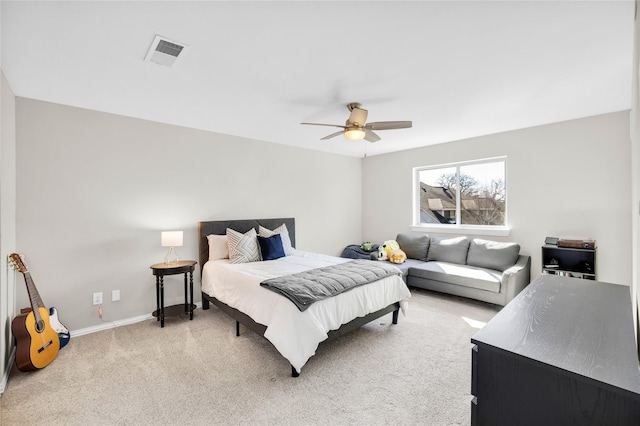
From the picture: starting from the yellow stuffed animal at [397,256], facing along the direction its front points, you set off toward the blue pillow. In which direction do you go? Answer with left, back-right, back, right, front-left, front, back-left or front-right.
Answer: front-right

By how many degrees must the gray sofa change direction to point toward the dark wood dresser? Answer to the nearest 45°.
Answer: approximately 45° to its left

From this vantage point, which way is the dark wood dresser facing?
to the viewer's left

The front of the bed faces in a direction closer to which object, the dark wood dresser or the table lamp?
the dark wood dresser

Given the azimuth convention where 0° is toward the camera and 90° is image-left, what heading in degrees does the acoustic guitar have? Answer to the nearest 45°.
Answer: approximately 315°

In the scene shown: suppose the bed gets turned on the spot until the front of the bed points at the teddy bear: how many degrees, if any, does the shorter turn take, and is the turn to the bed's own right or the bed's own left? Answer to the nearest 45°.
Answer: approximately 90° to the bed's own left

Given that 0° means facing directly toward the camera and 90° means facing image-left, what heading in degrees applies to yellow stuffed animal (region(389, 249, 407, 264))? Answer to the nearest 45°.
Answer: approximately 0°
